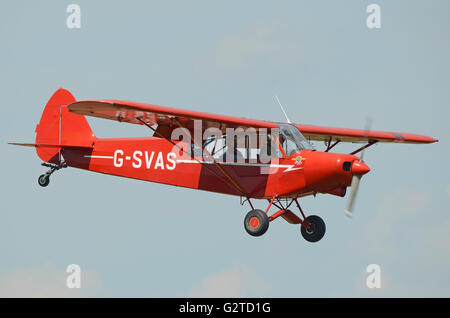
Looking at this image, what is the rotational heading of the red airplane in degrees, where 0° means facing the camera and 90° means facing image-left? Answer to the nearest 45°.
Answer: approximately 315°
